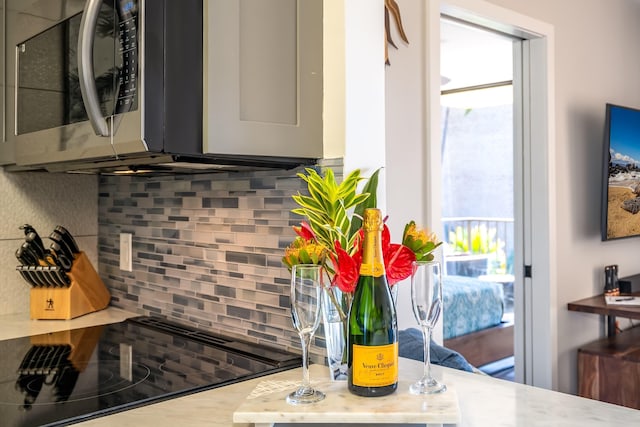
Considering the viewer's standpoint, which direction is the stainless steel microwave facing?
facing the viewer and to the left of the viewer

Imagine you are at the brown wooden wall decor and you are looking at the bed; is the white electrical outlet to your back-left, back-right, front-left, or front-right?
back-left

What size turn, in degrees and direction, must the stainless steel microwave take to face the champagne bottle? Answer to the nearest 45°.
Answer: approximately 90° to its left

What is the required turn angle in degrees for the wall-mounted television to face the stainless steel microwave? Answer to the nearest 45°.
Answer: approximately 45° to its right

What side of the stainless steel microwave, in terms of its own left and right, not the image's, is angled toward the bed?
back

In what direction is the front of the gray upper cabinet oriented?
toward the camera

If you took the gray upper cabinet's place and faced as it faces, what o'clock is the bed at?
The bed is roughly at 7 o'clock from the gray upper cabinet.

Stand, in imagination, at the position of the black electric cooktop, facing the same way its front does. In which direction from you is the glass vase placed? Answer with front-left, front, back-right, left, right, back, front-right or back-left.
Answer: left

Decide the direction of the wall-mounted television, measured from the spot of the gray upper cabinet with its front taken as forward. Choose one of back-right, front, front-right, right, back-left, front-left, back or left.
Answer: back-left
